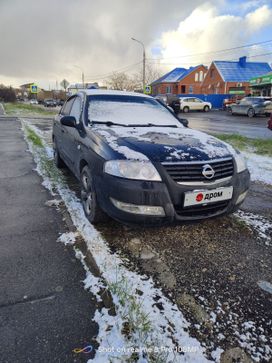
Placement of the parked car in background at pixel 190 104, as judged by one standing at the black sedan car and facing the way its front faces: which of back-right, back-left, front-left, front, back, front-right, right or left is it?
back-left

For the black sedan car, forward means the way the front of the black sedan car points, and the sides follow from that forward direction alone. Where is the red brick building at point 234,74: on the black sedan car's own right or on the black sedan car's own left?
on the black sedan car's own left

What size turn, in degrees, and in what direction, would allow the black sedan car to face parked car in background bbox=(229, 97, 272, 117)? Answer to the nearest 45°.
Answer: approximately 135° to its left

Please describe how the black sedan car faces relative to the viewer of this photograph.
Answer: facing the viewer and to the right of the viewer

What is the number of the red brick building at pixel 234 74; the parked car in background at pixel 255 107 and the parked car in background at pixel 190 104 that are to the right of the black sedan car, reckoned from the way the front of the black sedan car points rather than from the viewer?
0

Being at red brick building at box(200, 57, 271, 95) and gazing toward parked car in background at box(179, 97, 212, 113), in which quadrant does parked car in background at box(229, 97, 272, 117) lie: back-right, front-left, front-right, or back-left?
front-left
